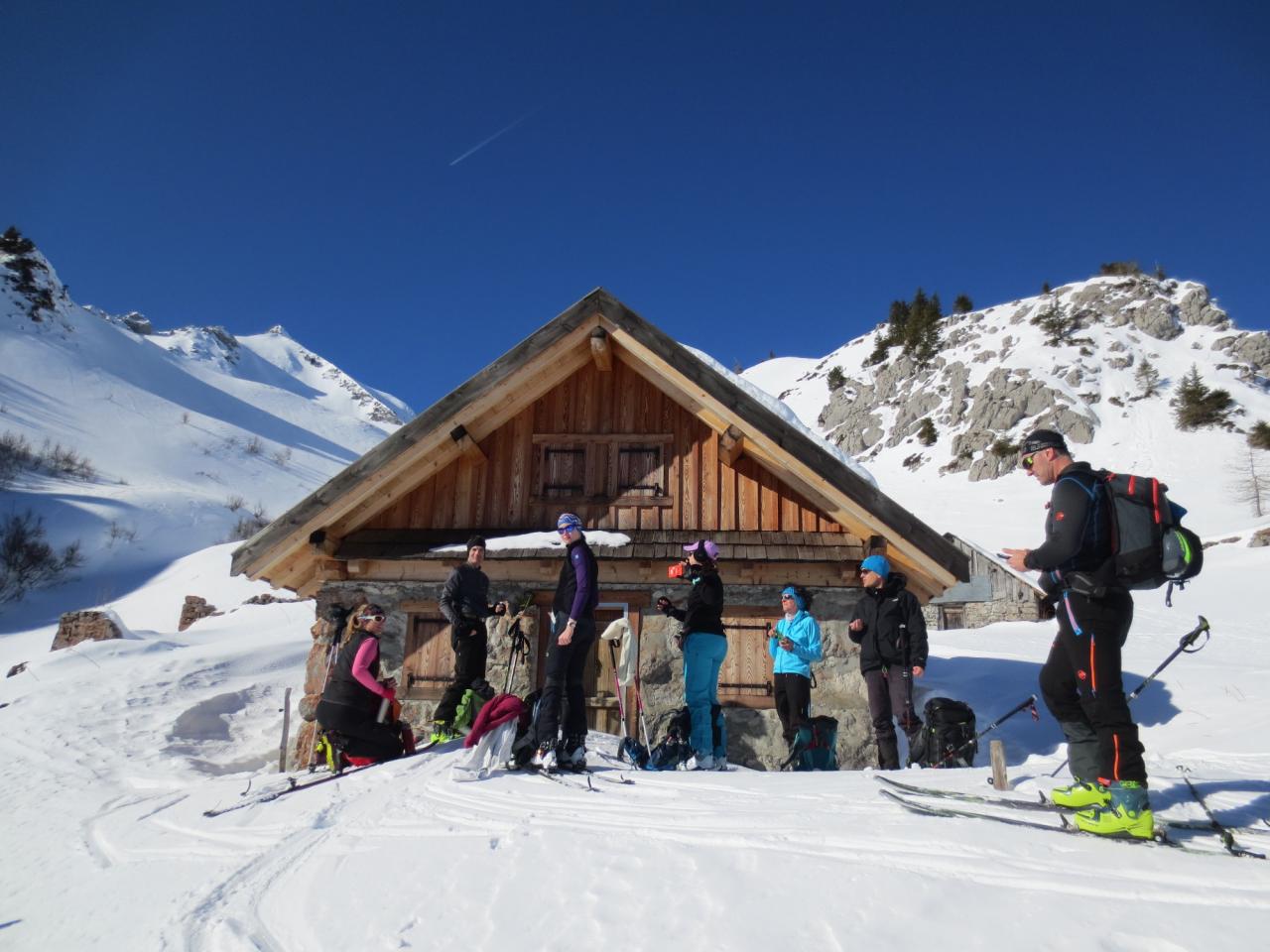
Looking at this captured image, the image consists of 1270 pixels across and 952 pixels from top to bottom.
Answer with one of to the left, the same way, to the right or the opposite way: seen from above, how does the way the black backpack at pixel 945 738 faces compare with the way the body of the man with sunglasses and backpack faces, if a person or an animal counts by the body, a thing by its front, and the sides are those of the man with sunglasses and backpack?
to the left

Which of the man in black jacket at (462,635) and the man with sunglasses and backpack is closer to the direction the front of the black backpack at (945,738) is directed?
the man with sunglasses and backpack

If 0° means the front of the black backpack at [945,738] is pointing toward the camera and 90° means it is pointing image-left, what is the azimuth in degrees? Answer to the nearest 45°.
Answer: approximately 0°

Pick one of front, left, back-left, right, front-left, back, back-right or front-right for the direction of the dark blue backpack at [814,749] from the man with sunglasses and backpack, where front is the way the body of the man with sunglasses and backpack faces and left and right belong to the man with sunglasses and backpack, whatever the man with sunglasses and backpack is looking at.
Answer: front-right

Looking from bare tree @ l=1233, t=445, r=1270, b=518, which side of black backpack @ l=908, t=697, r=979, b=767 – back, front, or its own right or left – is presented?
back

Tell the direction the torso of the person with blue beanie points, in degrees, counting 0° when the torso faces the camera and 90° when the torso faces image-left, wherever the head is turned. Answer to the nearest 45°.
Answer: approximately 45°

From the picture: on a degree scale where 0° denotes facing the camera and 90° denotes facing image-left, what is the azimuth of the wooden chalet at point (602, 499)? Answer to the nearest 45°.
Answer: approximately 0°

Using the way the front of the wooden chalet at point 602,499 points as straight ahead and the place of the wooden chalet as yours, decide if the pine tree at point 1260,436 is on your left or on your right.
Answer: on your left

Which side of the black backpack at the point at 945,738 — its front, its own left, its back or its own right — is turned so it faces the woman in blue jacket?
right

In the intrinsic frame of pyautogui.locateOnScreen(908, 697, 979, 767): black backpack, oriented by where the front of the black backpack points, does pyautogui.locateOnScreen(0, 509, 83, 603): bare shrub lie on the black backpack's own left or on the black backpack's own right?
on the black backpack's own right

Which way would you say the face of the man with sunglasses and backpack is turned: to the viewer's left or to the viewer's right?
to the viewer's left

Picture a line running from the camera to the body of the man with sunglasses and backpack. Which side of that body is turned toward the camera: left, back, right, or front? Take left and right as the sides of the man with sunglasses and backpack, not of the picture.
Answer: left

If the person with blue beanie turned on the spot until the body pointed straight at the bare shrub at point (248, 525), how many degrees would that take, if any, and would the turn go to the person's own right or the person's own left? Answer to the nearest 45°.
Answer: approximately 90° to the person's own right
